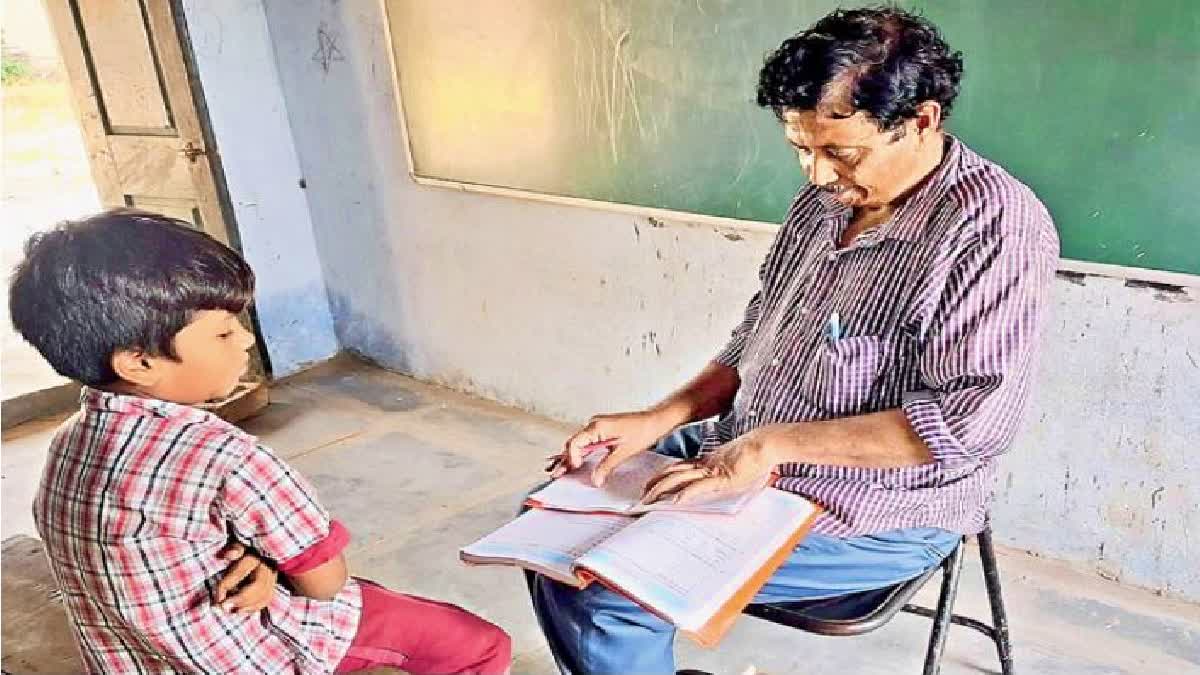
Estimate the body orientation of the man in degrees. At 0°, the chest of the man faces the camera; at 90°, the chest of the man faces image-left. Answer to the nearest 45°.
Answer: approximately 45°

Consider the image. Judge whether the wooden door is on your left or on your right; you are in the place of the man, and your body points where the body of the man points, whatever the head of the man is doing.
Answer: on your right

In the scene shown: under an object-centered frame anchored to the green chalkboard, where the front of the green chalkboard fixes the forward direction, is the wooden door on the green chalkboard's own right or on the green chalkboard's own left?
on the green chalkboard's own right

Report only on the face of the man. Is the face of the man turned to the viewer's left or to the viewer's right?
to the viewer's left

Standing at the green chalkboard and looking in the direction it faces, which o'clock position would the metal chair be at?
The metal chair is roughly at 10 o'clock from the green chalkboard.

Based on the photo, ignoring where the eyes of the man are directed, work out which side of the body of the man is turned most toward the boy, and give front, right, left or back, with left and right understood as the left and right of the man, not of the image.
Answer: front

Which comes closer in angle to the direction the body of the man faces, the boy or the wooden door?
the boy
